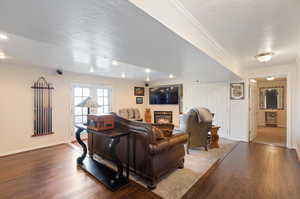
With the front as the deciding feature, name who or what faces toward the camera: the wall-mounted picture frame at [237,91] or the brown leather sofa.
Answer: the wall-mounted picture frame

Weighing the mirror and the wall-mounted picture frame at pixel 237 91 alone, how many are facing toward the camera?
2

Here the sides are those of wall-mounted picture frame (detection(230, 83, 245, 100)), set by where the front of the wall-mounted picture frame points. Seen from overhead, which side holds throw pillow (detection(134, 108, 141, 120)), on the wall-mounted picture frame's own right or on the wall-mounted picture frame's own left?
on the wall-mounted picture frame's own right

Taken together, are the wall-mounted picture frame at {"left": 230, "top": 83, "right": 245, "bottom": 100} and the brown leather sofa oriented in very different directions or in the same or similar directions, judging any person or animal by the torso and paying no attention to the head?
very different directions

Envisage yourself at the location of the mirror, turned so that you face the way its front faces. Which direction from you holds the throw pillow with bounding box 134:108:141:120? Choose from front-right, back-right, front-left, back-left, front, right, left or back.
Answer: front-right

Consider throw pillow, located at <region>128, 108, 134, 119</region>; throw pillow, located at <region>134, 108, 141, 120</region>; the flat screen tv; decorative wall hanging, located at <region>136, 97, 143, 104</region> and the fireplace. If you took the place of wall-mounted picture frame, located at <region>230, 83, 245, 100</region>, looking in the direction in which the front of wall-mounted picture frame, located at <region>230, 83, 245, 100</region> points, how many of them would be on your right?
5

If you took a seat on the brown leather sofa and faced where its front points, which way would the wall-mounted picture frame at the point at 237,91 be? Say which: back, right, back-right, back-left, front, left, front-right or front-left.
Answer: front

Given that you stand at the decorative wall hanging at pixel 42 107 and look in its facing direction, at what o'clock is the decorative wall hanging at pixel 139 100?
the decorative wall hanging at pixel 139 100 is roughly at 10 o'clock from the decorative wall hanging at pixel 42 107.

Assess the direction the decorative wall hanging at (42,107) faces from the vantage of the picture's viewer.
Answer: facing the viewer and to the right of the viewer

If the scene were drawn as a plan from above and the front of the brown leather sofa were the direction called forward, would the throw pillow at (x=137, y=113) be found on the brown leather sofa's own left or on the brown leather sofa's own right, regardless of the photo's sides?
on the brown leather sofa's own left

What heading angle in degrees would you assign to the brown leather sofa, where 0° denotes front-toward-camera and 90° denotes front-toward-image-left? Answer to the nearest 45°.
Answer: approximately 225°

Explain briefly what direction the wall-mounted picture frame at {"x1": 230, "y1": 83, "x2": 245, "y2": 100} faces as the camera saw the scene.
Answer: facing the viewer

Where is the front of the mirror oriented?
toward the camera

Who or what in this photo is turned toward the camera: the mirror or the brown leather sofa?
the mirror

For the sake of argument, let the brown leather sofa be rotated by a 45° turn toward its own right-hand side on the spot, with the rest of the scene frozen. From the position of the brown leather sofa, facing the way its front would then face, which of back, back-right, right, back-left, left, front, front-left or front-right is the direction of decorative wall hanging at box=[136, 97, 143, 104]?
left

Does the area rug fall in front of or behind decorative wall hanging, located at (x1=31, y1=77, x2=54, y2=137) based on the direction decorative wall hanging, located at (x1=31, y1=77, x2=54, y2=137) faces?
in front

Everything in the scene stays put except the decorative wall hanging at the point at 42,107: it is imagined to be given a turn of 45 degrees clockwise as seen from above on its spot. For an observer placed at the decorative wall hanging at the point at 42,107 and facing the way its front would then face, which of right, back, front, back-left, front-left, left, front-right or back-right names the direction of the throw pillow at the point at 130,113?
left

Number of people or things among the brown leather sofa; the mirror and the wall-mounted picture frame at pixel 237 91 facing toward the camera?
2

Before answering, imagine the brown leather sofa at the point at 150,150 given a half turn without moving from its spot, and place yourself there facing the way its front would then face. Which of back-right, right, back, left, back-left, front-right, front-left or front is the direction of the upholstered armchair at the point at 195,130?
back
